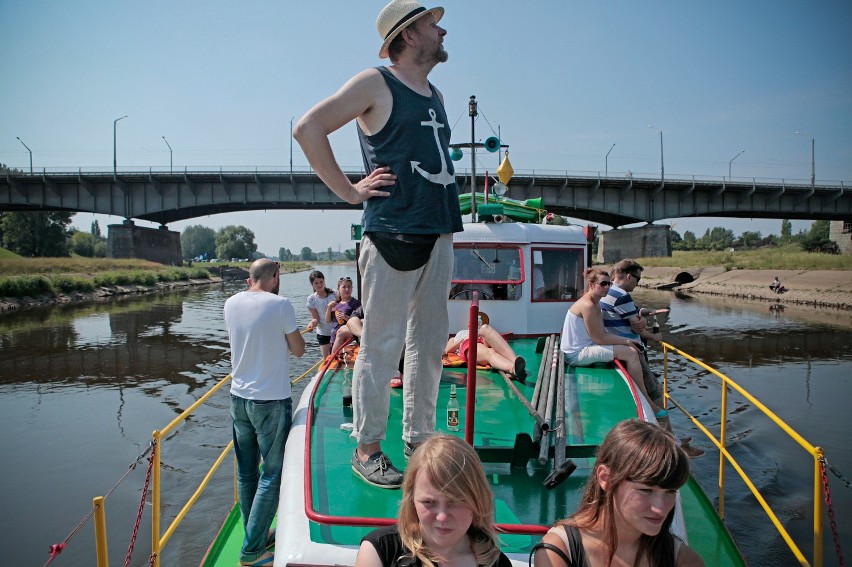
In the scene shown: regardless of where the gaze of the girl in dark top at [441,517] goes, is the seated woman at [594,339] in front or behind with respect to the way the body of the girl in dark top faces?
behind

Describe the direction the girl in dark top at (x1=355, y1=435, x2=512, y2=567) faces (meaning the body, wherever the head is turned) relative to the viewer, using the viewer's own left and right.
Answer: facing the viewer

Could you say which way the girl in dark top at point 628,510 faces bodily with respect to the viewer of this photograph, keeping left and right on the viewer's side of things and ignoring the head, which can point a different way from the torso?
facing the viewer and to the right of the viewer

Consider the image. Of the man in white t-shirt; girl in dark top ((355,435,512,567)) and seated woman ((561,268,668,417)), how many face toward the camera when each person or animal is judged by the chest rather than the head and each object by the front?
1

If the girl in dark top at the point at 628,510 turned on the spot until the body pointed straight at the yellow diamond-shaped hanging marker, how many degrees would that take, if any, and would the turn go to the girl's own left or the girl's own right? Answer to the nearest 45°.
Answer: approximately 135° to the girl's own left

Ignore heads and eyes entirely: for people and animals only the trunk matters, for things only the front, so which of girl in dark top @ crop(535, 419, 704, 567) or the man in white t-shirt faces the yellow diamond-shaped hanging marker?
the man in white t-shirt

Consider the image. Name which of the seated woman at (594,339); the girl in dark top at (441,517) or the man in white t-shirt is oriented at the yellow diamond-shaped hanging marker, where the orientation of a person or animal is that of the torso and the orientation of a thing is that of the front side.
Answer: the man in white t-shirt

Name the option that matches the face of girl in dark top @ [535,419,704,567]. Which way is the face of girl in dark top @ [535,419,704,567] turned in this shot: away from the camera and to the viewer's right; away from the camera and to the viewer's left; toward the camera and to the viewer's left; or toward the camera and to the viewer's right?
toward the camera and to the viewer's right

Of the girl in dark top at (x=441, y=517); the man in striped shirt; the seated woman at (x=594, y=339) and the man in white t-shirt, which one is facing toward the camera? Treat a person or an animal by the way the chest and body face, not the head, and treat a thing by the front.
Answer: the girl in dark top

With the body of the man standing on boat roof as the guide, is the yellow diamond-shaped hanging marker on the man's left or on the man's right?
on the man's left
